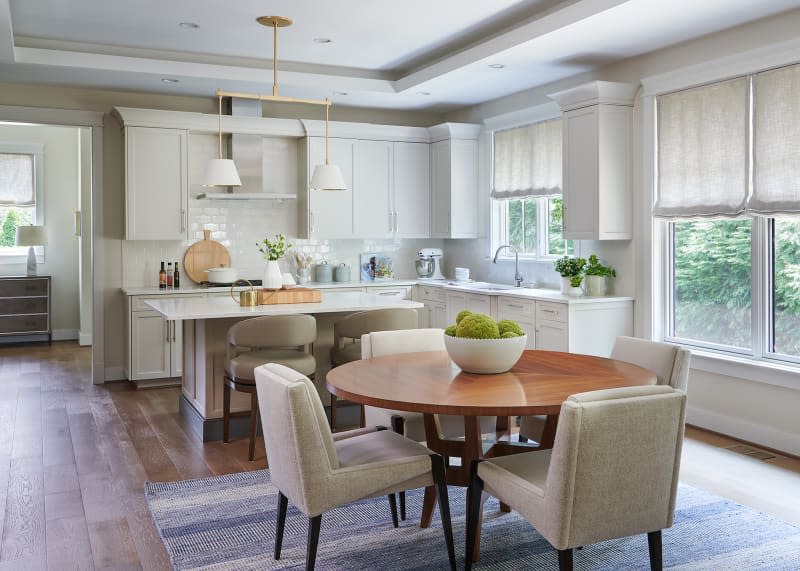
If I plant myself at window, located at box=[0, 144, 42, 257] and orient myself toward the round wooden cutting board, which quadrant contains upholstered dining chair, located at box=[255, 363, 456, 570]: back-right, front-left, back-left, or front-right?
front-right

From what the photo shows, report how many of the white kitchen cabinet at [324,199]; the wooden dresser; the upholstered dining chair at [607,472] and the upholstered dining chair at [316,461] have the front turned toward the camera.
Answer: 2

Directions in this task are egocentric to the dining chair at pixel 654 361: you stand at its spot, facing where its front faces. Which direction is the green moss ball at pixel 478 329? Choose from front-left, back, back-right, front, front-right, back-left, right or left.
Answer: front

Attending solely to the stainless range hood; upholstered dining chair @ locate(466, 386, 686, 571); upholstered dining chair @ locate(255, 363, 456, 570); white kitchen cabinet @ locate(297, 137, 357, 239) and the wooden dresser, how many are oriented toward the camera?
3

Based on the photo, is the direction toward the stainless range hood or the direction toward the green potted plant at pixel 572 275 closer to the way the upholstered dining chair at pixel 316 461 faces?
the green potted plant

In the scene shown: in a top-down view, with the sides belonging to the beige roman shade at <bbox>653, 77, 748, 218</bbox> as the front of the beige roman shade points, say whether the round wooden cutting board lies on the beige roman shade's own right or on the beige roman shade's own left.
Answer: on the beige roman shade's own right

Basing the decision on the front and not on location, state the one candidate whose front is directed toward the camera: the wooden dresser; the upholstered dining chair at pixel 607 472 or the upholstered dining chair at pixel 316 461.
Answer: the wooden dresser

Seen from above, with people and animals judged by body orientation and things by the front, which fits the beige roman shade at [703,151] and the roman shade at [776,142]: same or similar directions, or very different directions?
same or similar directions

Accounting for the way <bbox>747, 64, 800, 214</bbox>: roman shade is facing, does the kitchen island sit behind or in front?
in front

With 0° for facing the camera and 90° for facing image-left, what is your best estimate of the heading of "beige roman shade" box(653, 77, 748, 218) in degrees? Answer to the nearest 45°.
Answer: approximately 45°

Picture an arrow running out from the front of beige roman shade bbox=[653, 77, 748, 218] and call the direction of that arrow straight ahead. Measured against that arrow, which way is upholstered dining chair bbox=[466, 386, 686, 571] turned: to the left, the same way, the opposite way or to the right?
to the right

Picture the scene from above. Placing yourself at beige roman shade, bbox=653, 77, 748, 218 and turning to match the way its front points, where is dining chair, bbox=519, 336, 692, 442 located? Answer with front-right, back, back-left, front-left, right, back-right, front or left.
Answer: front-left

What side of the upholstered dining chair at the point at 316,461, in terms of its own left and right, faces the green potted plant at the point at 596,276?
front

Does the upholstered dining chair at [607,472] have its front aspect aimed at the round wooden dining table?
yes

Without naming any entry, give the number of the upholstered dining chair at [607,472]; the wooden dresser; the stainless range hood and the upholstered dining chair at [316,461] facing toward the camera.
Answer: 2

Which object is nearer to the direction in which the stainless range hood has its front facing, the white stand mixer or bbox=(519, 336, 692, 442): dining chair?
the dining chair

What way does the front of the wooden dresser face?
toward the camera

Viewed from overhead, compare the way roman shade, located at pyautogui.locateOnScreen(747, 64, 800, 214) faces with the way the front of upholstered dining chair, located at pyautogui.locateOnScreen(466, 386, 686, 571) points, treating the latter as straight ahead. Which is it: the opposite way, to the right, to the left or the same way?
to the left
